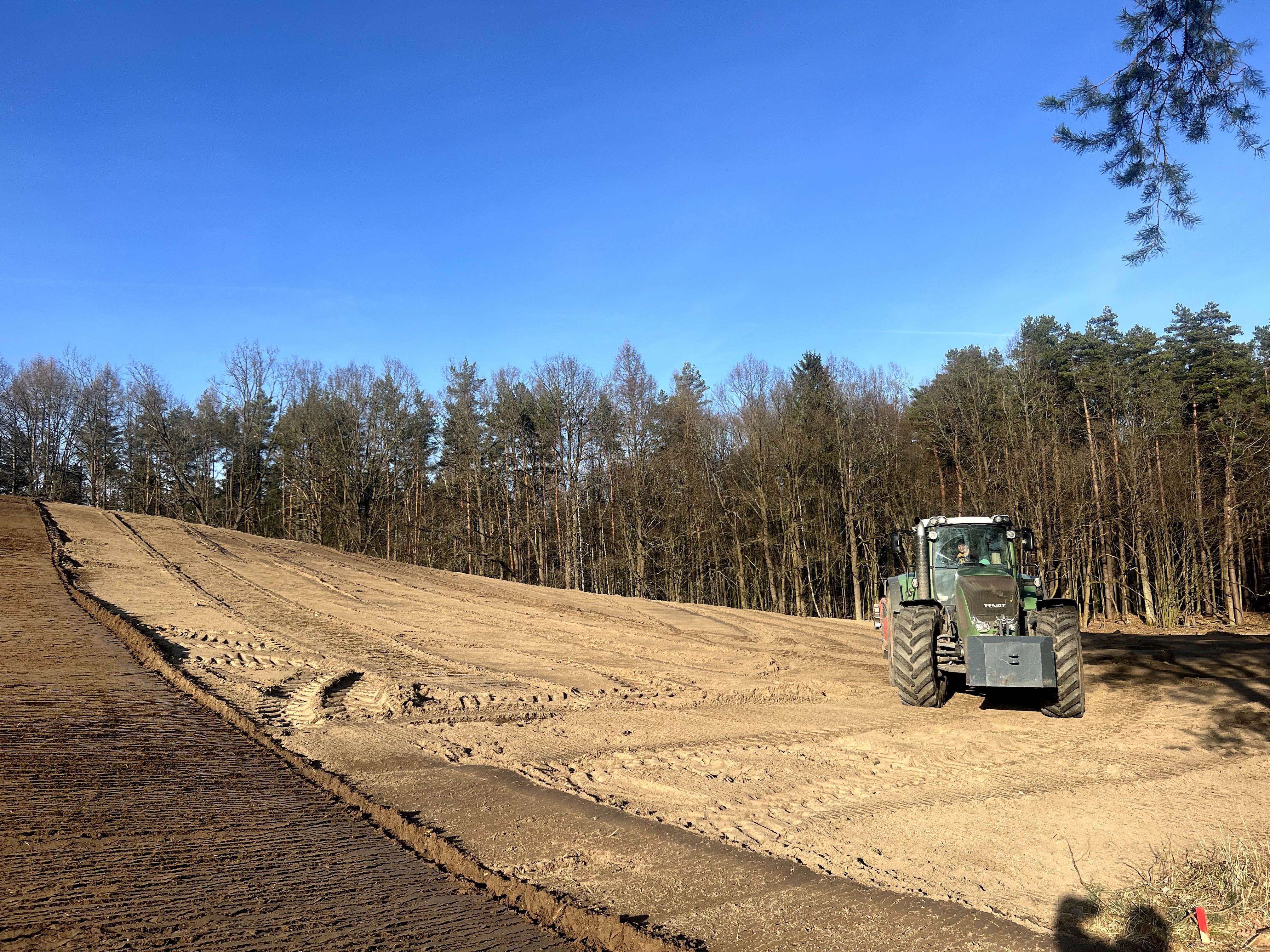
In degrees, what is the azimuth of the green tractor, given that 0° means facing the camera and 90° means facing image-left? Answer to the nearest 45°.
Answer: approximately 0°
